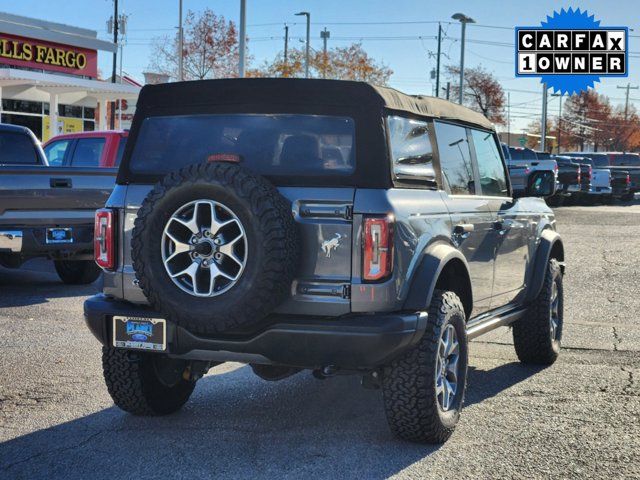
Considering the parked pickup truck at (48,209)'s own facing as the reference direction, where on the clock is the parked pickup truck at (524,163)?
The parked pickup truck at (524,163) is roughly at 3 o'clock from the parked pickup truck at (48,209).

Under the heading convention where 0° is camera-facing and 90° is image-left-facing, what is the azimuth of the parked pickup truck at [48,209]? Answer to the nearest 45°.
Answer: approximately 135°

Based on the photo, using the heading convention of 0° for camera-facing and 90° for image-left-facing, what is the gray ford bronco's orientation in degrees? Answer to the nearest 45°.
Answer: approximately 225°

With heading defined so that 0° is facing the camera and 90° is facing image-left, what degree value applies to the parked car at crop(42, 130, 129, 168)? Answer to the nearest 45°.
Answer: approximately 135°

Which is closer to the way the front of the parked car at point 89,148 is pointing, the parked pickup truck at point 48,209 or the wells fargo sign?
the wells fargo sign

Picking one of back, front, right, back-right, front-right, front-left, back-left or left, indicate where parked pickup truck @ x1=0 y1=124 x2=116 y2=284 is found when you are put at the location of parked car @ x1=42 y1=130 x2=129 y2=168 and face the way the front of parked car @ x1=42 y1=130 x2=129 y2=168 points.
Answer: back-left

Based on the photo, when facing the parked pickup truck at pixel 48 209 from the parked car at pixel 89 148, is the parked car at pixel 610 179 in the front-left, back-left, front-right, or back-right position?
back-left
